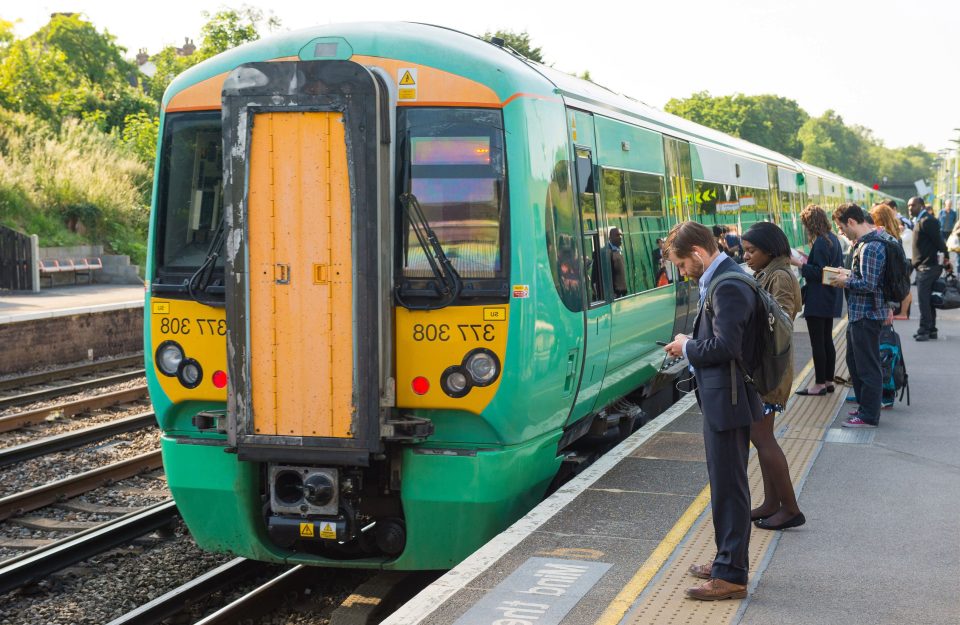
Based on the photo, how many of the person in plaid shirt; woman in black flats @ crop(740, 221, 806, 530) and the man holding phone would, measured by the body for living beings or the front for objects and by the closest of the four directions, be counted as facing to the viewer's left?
3

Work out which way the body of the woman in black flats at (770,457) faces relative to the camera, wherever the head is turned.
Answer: to the viewer's left

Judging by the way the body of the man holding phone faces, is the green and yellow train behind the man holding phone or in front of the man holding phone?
in front

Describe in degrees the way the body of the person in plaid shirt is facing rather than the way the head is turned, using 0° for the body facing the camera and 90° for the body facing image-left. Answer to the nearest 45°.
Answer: approximately 90°

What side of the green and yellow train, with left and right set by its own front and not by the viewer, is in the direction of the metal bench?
right

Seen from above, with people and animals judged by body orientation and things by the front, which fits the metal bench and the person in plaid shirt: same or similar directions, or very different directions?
very different directions

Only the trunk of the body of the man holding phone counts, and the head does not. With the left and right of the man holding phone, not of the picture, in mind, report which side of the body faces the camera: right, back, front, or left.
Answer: left

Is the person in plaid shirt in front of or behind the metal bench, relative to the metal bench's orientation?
in front

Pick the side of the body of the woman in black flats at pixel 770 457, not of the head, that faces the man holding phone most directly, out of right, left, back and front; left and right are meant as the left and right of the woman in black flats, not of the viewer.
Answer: left

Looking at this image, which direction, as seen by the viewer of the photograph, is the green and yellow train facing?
facing the viewer and to the left of the viewer

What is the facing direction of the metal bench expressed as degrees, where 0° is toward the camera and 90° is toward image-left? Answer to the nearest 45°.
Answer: approximately 315°

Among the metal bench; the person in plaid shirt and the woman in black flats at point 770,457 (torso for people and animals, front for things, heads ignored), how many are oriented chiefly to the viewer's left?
2
